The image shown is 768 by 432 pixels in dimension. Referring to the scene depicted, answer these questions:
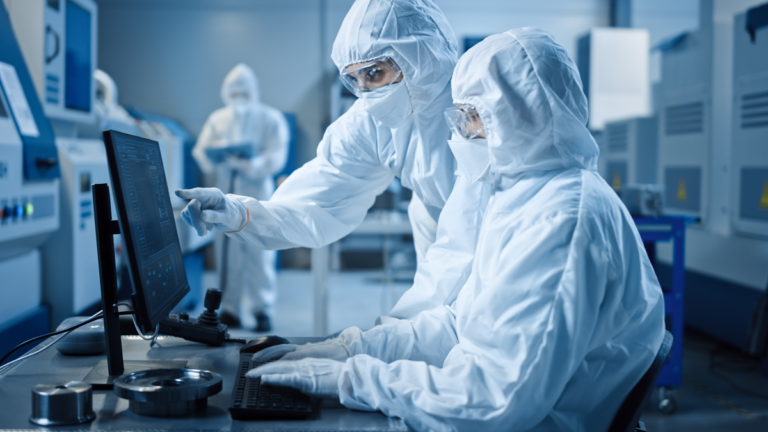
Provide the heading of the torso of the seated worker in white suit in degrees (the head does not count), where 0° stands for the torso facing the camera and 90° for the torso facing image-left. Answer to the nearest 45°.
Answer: approximately 90°

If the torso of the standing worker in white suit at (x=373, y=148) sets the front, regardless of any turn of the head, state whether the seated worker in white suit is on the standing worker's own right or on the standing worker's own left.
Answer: on the standing worker's own left

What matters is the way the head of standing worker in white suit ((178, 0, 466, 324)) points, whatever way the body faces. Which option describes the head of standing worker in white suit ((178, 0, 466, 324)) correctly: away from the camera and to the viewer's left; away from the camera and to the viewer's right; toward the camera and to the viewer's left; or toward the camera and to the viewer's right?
toward the camera and to the viewer's left

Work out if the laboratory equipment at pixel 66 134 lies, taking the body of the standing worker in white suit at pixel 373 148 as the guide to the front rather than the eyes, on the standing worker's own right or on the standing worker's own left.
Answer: on the standing worker's own right

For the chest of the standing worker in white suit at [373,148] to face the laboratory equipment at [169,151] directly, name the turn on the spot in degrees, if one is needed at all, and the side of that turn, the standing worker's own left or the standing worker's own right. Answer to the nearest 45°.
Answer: approximately 90° to the standing worker's own right

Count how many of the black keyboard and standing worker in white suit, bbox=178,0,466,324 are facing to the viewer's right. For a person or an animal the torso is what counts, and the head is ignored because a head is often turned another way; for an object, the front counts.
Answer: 1

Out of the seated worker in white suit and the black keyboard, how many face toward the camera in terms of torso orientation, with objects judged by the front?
0

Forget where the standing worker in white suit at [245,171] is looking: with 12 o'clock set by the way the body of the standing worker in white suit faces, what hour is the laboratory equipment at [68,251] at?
The laboratory equipment is roughly at 1 o'clock from the standing worker in white suit.

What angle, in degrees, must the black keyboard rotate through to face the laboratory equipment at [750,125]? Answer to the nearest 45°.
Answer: approximately 45° to its left

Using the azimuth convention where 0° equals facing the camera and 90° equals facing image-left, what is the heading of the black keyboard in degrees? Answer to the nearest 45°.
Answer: approximately 270°
